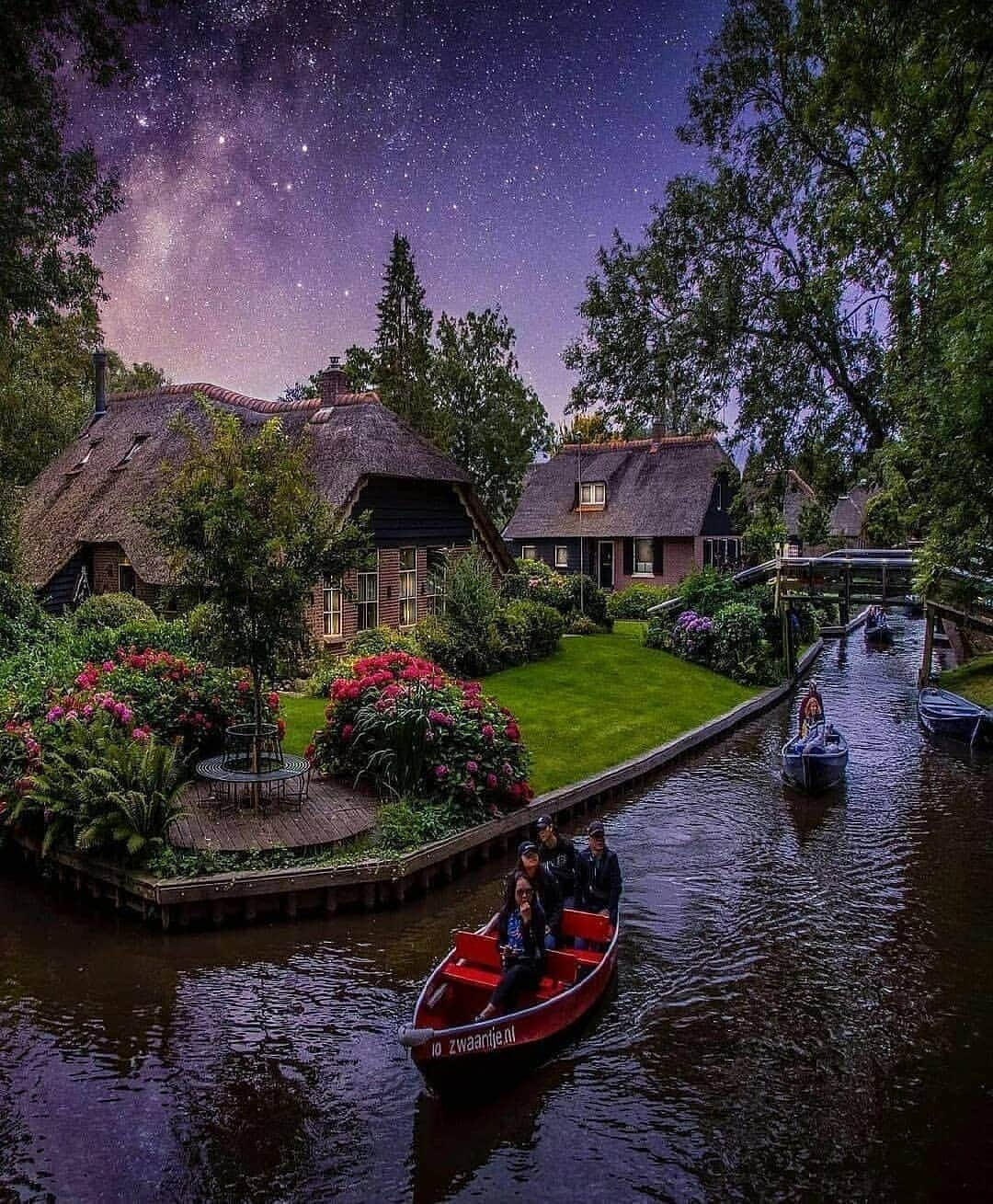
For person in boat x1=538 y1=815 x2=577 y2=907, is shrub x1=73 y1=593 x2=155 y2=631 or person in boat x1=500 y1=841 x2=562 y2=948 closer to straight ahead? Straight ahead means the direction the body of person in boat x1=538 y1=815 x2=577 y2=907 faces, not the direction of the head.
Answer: the person in boat

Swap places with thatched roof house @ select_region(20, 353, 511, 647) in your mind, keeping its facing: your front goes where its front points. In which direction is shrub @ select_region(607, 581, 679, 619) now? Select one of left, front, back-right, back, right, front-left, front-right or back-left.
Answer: left

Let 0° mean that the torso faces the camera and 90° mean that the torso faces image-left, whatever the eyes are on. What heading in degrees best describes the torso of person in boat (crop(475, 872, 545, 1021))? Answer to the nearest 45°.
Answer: approximately 45°

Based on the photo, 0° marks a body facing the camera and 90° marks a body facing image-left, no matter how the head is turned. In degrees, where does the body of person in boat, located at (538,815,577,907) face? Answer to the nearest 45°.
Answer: approximately 45°

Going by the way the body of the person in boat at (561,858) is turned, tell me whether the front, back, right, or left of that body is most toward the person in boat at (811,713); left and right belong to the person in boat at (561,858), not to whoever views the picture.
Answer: back

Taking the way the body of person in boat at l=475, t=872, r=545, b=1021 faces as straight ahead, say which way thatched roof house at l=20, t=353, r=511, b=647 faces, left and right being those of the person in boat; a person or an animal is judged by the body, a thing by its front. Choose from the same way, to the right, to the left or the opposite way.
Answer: to the left

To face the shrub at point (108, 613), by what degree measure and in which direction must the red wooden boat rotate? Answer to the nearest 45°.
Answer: approximately 90° to its right

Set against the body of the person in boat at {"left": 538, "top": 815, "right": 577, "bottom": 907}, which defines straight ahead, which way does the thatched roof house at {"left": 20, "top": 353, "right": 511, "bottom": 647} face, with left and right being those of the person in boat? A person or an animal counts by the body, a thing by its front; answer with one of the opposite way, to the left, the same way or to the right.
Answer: to the left

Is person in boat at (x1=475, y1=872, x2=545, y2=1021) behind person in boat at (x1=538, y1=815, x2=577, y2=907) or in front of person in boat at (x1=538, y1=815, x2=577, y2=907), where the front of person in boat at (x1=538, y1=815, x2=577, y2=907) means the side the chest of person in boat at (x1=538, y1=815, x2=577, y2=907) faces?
in front

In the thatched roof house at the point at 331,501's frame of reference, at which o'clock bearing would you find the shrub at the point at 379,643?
The shrub is roughly at 1 o'clock from the thatched roof house.

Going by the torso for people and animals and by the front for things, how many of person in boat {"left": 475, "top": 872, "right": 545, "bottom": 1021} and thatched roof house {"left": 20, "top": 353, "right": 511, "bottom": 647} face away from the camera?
0

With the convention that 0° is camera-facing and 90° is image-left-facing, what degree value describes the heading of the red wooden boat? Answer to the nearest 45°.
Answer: approximately 45°

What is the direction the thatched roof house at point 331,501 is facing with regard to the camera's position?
facing the viewer and to the right of the viewer
